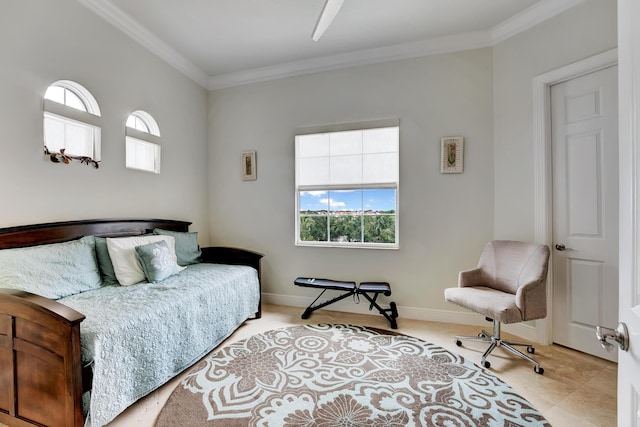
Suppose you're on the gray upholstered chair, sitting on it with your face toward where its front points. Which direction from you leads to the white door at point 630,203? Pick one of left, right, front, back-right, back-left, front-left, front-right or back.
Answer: front-left

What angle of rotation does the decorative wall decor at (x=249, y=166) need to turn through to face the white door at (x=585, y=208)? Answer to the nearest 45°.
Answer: approximately 45° to its left

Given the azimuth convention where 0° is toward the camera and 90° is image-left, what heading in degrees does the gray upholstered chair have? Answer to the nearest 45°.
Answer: approximately 45°

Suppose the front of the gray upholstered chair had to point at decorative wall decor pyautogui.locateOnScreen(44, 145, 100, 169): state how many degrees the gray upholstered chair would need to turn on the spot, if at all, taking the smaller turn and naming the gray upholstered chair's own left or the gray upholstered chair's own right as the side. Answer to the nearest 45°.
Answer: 0° — it already faces it

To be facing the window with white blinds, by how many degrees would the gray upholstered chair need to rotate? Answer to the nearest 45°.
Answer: approximately 45° to its right

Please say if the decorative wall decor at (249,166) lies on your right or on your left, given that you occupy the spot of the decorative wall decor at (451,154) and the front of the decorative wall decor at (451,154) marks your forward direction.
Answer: on your right

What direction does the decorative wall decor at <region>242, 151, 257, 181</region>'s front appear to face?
toward the camera

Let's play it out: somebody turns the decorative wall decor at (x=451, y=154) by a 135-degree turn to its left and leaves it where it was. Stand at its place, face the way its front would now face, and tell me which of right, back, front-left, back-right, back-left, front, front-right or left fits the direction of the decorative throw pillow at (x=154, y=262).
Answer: back

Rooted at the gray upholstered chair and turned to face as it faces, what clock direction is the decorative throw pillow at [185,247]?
The decorative throw pillow is roughly at 1 o'clock from the gray upholstered chair.

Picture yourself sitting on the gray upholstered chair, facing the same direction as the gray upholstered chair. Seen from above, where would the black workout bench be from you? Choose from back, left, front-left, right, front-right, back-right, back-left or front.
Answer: front-right

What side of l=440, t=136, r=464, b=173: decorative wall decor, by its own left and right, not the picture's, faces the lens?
front

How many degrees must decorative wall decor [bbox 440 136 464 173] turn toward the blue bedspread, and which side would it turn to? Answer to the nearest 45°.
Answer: approximately 45° to its right

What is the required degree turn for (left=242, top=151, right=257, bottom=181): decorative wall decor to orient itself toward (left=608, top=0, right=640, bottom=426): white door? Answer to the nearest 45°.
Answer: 0° — it already faces it

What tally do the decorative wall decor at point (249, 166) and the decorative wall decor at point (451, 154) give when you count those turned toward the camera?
2

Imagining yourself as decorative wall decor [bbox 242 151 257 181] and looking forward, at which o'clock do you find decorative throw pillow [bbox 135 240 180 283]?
The decorative throw pillow is roughly at 1 o'clock from the decorative wall decor.
